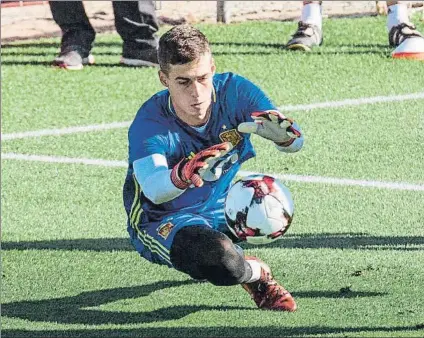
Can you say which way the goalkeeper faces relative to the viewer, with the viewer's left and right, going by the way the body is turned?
facing the viewer and to the right of the viewer

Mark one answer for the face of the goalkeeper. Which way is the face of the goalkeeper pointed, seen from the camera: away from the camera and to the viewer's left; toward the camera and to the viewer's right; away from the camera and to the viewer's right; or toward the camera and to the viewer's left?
toward the camera and to the viewer's right
